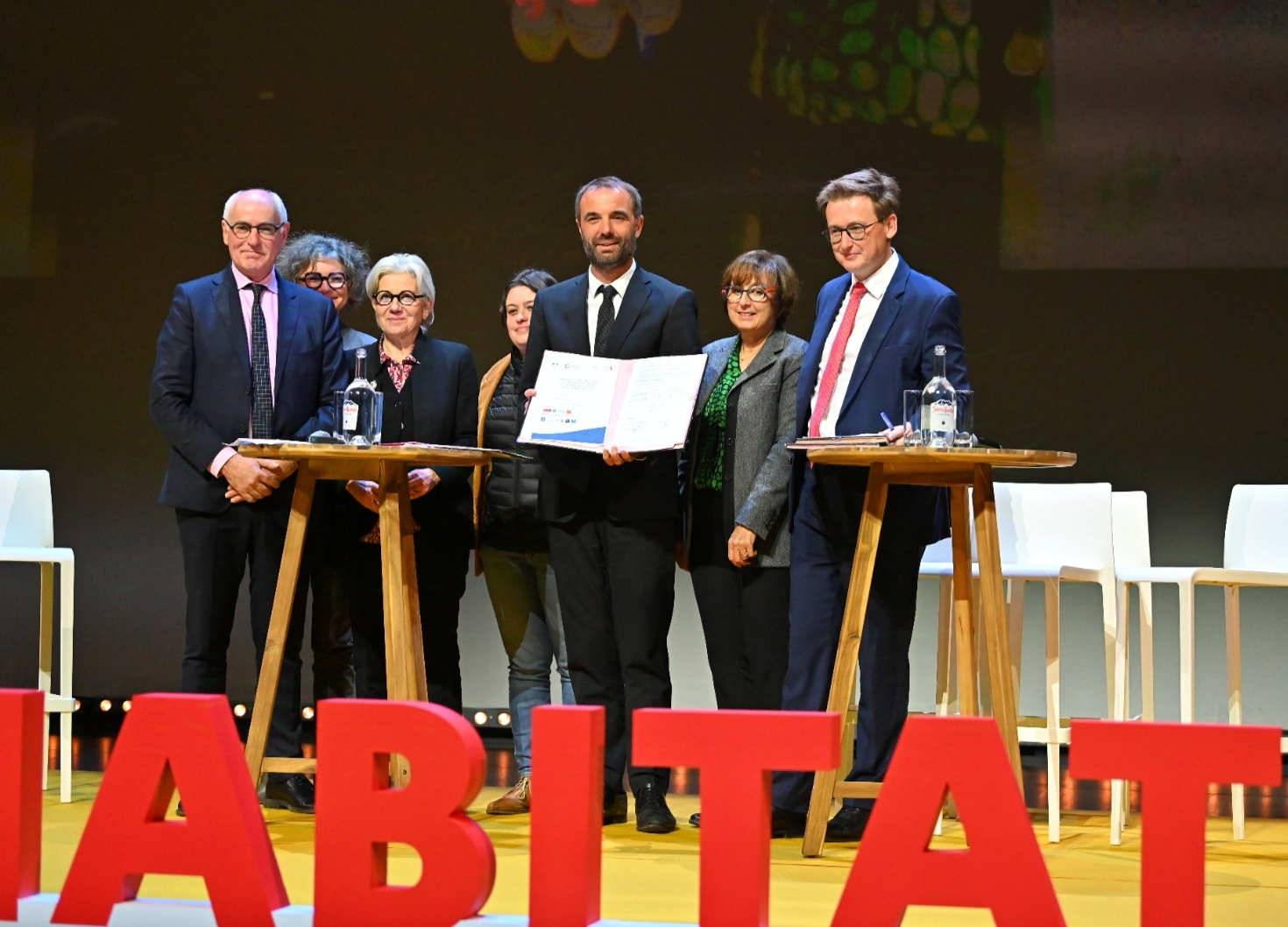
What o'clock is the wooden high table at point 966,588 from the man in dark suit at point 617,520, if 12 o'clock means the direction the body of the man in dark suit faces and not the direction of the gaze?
The wooden high table is roughly at 10 o'clock from the man in dark suit.

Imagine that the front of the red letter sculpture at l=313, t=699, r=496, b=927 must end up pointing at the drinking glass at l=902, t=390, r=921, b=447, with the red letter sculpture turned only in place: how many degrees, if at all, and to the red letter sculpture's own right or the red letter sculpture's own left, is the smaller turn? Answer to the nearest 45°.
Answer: approximately 135° to the red letter sculpture's own left

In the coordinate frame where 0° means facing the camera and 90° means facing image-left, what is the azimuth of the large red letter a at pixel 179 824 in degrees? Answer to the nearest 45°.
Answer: approximately 0°

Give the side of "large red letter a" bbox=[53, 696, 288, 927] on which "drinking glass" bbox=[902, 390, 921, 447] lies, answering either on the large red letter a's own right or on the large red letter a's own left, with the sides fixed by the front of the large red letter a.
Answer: on the large red letter a's own left

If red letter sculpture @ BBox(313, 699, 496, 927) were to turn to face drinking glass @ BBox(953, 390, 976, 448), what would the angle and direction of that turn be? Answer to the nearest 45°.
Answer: approximately 135° to its left
